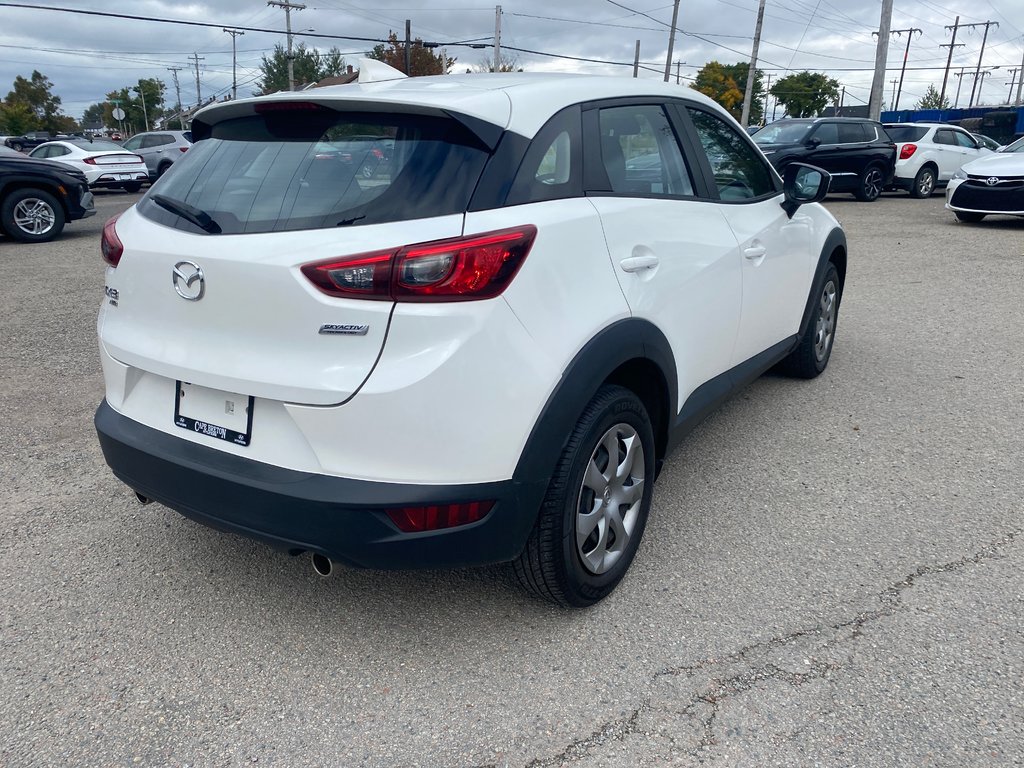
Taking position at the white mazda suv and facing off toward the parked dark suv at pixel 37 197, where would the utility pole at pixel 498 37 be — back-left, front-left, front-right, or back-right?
front-right

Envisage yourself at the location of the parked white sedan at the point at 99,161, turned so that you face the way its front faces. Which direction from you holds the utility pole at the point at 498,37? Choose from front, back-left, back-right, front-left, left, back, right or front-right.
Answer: right

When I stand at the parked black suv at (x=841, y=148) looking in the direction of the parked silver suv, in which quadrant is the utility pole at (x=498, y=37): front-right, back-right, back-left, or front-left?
front-right

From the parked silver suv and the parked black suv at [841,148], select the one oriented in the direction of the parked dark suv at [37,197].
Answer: the parked black suv

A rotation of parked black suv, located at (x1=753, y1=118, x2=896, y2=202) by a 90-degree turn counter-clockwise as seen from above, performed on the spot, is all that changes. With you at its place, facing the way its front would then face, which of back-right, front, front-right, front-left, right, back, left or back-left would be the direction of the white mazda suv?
front-right

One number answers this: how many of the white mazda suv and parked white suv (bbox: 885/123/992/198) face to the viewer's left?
0

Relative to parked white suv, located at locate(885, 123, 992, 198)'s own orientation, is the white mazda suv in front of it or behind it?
behind

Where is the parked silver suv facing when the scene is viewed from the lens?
facing away from the viewer and to the left of the viewer

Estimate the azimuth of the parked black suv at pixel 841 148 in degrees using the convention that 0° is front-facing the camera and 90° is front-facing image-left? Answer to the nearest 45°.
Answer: approximately 45°

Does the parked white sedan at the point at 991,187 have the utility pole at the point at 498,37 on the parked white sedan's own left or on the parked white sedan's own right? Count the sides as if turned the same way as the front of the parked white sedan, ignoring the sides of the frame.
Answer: on the parked white sedan's own right

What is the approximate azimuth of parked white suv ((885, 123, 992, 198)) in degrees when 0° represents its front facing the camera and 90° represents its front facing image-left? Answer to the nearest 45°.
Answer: approximately 225°

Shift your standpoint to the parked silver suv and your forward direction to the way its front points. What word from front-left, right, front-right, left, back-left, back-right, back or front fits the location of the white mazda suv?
back-left

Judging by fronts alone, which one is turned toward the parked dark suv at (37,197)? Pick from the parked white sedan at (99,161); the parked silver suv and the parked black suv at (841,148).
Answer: the parked black suv

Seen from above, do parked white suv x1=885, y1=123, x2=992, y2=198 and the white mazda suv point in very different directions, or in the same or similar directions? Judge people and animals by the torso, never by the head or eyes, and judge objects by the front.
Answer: same or similar directions

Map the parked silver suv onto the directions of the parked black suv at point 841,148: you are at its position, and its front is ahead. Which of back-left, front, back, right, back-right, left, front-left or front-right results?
front-right

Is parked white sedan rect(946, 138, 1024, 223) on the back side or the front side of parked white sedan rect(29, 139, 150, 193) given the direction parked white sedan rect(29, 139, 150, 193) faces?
on the back side

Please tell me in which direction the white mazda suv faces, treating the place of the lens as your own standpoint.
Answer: facing away from the viewer and to the right of the viewer

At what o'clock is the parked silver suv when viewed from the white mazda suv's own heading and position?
The parked silver suv is roughly at 10 o'clock from the white mazda suv.

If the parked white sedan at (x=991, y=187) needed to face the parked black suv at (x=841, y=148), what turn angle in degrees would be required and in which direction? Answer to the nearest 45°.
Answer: approximately 90° to its right

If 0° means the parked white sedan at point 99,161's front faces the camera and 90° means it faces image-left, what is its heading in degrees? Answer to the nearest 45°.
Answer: approximately 135°

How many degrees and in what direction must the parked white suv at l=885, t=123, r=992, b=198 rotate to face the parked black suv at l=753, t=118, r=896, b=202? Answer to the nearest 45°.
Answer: approximately 180°

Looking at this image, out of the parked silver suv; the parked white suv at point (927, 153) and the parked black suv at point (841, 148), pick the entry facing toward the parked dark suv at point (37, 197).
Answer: the parked black suv

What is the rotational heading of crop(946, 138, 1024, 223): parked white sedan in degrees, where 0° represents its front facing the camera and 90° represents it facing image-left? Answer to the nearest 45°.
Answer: approximately 45°
